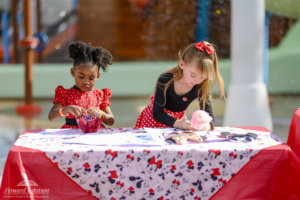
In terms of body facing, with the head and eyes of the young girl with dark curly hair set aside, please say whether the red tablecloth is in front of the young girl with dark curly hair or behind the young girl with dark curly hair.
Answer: in front

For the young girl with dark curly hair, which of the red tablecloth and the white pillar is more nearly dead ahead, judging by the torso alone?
the red tablecloth

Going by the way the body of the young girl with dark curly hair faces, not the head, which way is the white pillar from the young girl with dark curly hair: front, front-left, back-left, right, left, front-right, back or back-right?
back-left

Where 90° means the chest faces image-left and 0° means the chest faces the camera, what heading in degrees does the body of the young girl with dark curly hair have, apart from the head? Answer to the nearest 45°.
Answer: approximately 0°

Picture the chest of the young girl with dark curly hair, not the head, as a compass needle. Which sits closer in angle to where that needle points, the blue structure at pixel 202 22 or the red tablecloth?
the red tablecloth

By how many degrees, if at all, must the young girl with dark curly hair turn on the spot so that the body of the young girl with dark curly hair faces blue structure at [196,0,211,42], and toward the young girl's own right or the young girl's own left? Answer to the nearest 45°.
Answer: approximately 180°
